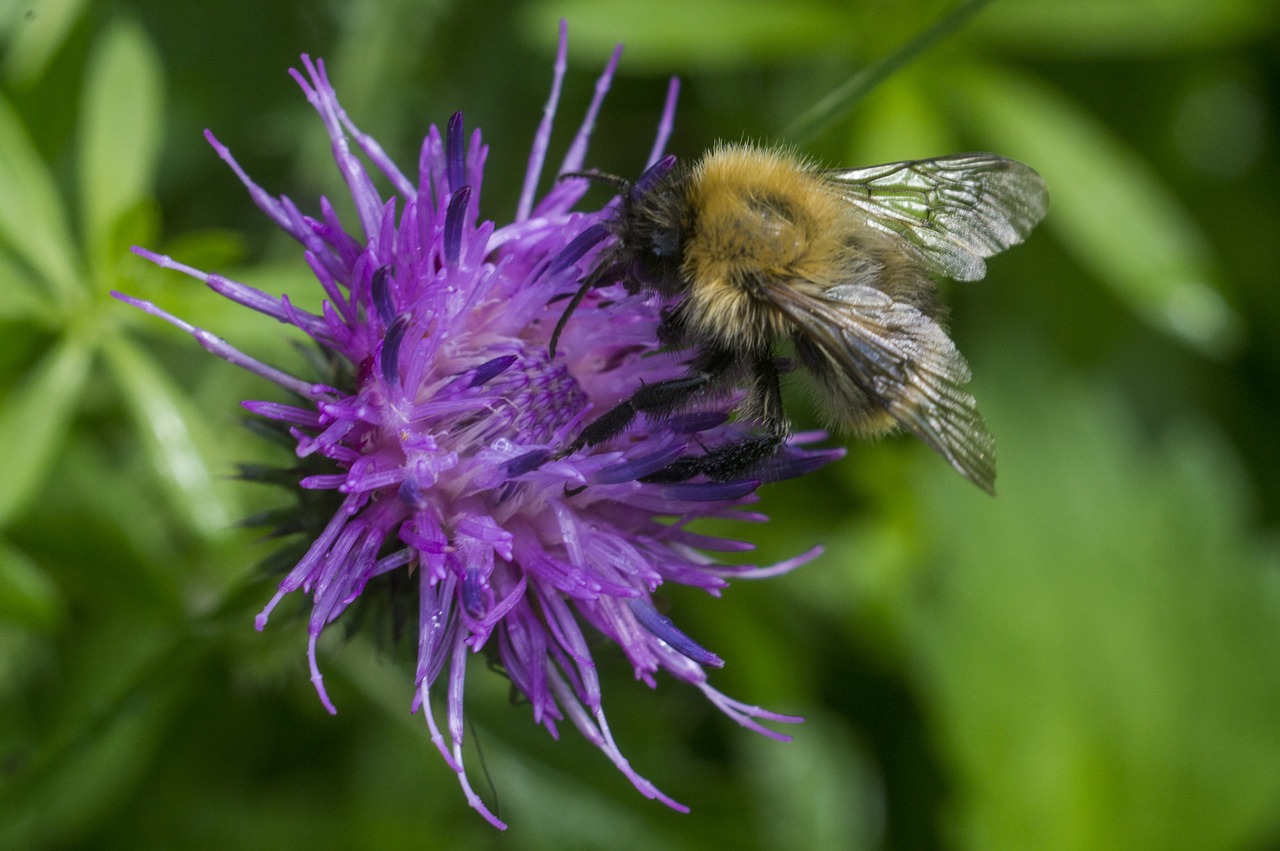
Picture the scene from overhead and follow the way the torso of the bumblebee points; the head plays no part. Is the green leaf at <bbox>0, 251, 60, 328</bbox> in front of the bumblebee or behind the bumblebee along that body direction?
in front

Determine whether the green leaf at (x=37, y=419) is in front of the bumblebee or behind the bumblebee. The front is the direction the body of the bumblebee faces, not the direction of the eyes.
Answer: in front

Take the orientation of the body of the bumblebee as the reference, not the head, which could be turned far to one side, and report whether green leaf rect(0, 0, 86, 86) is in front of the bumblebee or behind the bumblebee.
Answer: in front

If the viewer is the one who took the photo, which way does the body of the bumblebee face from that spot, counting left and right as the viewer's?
facing to the left of the viewer
